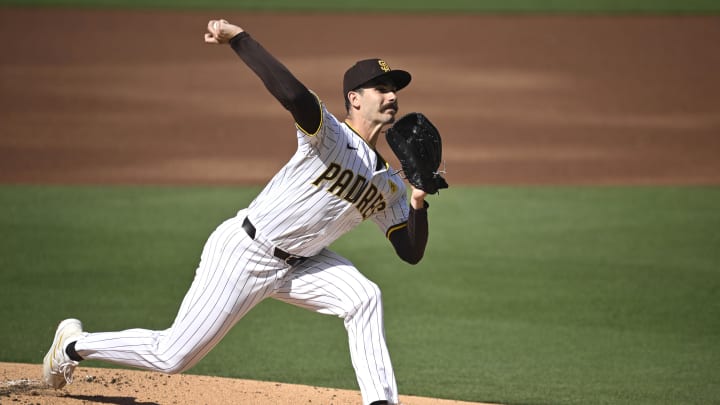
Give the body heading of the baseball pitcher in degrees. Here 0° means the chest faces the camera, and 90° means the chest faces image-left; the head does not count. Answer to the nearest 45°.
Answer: approximately 315°
